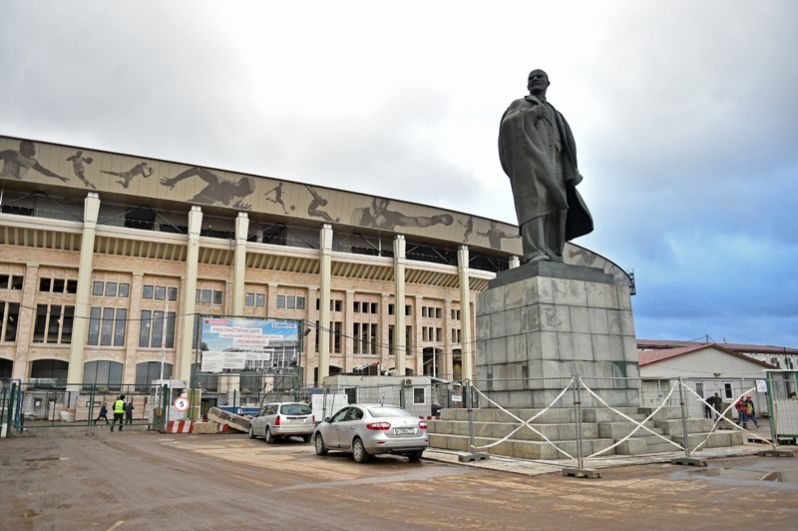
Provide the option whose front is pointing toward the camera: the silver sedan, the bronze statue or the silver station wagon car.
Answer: the bronze statue

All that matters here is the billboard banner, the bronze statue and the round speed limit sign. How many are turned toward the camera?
3

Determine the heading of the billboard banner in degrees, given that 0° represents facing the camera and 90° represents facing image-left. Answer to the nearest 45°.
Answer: approximately 0°

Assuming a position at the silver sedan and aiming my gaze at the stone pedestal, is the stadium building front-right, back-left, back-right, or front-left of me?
front-left

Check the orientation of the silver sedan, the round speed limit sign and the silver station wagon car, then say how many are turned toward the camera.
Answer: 1

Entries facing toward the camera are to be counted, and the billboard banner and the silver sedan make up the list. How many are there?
1

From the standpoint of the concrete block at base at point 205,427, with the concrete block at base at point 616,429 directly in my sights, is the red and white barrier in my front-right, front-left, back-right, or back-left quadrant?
back-right

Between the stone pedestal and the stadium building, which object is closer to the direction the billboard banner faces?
the stone pedestal

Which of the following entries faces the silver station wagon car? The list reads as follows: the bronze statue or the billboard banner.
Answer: the billboard banner

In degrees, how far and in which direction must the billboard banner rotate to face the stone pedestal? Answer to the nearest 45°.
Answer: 0° — it already faces it

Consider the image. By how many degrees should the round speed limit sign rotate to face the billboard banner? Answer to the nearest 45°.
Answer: approximately 135° to its left

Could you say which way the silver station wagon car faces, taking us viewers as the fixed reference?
facing away from the viewer and to the left of the viewer
